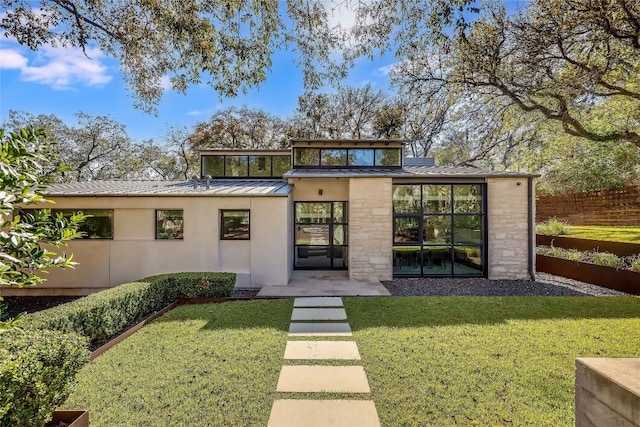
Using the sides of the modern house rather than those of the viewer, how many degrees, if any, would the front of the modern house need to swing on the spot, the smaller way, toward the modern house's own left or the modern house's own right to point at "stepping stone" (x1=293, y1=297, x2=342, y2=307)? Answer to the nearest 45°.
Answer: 0° — it already faces it

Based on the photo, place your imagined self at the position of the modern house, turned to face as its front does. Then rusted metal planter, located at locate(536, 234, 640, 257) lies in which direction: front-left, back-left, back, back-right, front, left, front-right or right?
left

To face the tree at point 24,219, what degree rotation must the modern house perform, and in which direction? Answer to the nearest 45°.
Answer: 0° — it already faces it

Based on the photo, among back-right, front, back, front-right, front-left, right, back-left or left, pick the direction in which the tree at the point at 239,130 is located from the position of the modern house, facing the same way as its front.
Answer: back

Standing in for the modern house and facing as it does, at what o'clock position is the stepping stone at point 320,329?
The stepping stone is roughly at 12 o'clock from the modern house.

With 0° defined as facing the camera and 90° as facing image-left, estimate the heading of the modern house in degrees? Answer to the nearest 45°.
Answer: approximately 0°

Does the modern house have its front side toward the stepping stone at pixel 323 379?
yes

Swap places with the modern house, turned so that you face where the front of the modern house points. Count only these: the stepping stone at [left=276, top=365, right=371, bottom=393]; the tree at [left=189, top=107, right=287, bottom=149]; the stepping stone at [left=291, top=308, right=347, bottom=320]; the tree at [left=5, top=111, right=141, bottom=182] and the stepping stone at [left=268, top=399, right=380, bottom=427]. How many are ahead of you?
3

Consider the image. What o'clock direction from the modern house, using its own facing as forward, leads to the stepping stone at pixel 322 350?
The stepping stone is roughly at 12 o'clock from the modern house.

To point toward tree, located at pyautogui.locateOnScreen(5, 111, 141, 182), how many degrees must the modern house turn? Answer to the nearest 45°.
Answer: approximately 135° to its right
